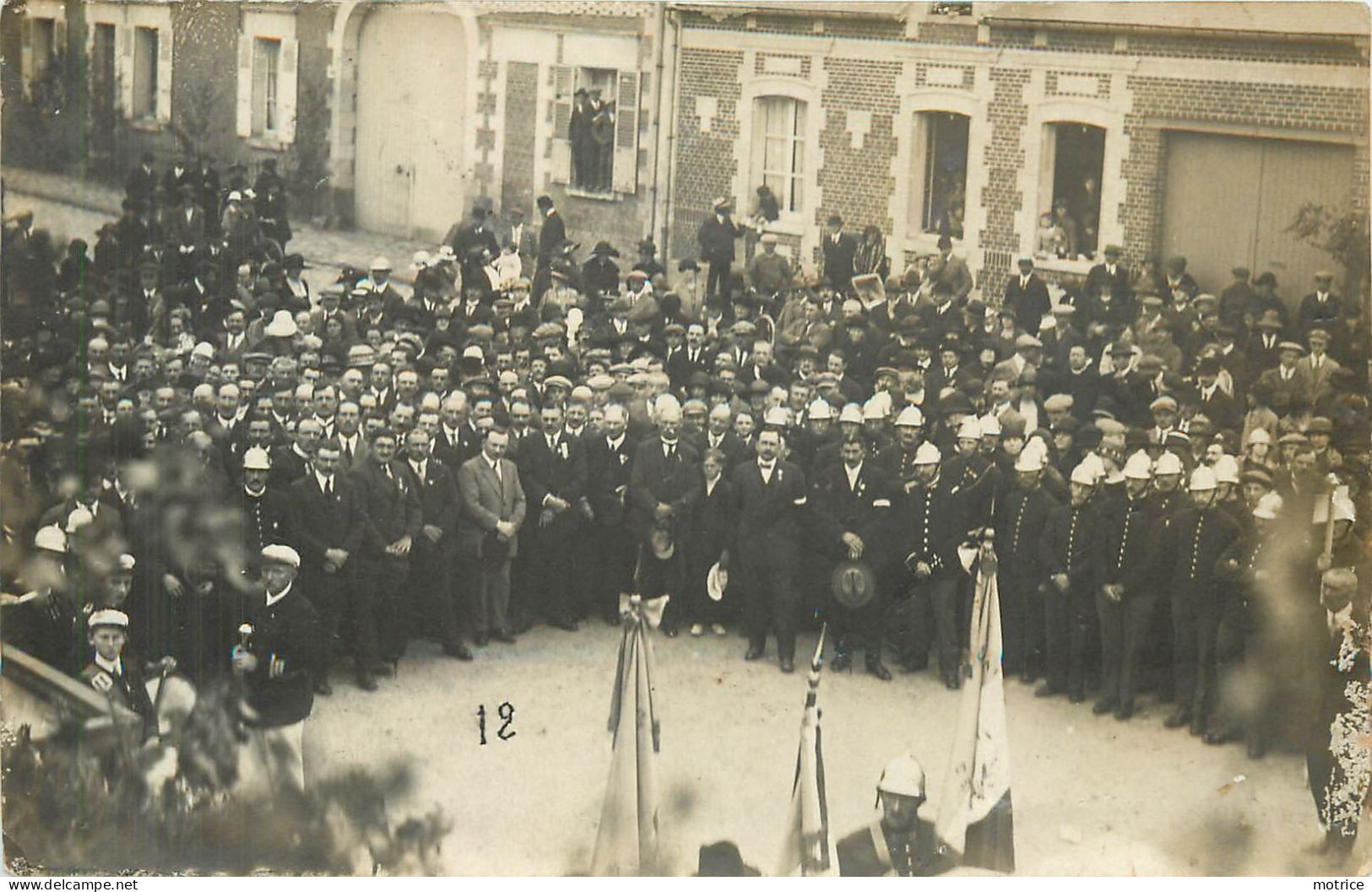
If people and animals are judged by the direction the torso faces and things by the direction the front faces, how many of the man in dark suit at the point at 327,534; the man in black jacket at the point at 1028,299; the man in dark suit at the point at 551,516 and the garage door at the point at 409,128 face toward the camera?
4

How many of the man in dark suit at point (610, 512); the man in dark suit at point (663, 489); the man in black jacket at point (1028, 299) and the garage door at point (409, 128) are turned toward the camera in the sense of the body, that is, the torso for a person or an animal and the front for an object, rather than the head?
4

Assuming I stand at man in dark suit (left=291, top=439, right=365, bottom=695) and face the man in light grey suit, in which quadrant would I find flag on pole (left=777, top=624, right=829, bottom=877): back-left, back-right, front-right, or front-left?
front-right

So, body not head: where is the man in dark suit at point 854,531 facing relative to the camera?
toward the camera

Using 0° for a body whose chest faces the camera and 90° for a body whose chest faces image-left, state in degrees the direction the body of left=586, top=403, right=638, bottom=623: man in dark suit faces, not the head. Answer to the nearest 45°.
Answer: approximately 0°

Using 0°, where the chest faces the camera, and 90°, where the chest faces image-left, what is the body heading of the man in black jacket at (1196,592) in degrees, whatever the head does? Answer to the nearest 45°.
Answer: approximately 45°

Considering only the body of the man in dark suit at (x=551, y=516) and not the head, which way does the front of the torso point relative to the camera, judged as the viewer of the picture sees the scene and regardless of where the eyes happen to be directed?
toward the camera

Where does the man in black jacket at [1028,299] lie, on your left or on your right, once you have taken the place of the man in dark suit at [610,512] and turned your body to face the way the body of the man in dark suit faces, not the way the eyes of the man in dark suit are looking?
on your left

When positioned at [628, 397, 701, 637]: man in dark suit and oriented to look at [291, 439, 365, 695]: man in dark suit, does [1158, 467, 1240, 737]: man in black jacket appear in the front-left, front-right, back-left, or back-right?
back-left

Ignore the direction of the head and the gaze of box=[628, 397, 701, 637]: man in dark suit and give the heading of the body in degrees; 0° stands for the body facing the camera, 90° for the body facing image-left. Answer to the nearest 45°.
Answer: approximately 0°

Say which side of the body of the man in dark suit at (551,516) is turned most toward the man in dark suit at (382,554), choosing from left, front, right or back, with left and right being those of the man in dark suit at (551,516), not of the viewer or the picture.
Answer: right

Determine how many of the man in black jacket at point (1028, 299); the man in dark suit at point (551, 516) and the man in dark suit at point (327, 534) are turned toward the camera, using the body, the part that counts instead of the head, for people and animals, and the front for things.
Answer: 3
